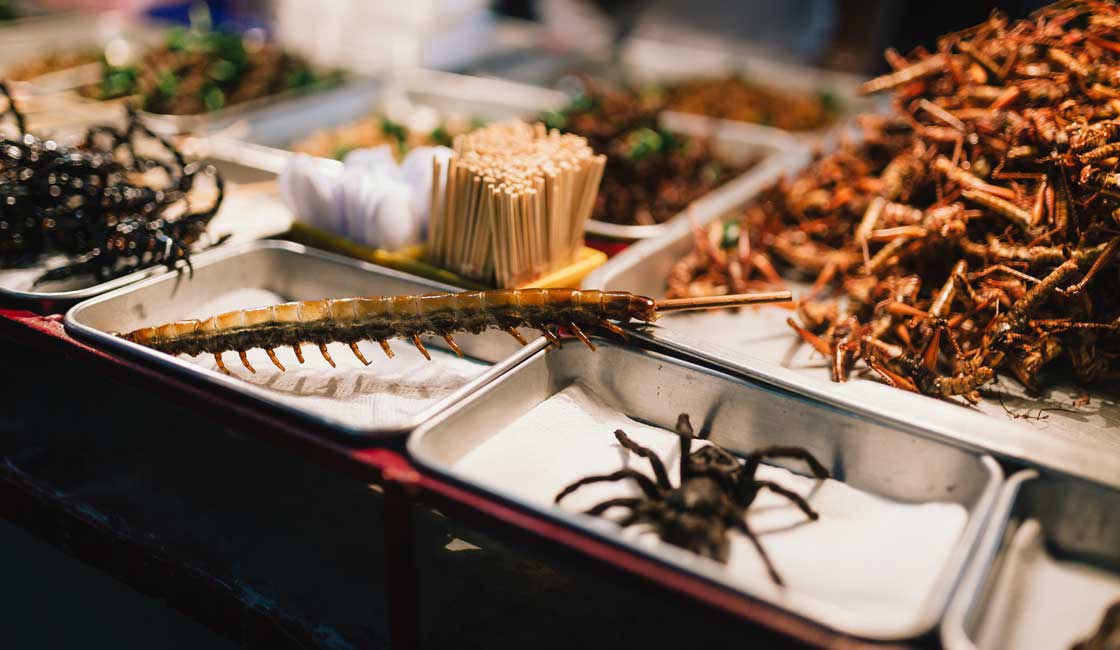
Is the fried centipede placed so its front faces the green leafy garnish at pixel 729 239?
yes

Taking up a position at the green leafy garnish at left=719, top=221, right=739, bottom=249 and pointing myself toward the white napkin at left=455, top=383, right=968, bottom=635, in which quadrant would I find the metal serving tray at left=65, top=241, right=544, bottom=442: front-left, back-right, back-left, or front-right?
front-right
